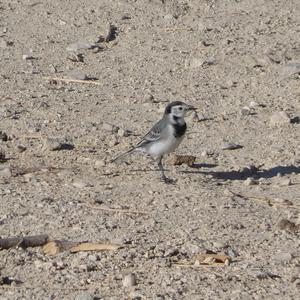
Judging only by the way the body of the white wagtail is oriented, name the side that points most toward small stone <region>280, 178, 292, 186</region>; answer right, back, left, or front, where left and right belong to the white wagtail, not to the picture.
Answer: front

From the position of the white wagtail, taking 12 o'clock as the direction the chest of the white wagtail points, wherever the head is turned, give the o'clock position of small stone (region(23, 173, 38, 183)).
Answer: The small stone is roughly at 5 o'clock from the white wagtail.

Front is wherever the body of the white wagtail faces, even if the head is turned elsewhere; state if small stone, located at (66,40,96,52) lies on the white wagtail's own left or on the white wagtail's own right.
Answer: on the white wagtail's own left

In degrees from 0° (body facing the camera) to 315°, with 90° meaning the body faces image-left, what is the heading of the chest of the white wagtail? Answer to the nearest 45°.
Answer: approximately 270°

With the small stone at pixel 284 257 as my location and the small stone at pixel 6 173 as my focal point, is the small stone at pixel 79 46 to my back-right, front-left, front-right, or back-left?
front-right

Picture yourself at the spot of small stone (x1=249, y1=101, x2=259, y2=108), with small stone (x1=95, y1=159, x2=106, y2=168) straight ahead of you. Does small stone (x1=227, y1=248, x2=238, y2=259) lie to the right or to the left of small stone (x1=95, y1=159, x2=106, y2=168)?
left

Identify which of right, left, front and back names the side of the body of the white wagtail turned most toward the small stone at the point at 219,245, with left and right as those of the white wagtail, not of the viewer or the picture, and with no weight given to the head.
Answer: right

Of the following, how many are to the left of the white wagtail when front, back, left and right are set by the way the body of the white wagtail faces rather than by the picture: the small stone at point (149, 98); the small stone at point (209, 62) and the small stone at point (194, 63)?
3

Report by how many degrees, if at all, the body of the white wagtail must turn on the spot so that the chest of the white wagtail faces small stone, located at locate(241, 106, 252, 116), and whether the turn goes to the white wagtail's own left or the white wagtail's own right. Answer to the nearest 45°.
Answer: approximately 45° to the white wagtail's own left

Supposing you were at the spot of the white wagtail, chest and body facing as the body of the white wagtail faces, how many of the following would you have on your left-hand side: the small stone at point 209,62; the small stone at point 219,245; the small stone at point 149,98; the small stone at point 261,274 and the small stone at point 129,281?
2

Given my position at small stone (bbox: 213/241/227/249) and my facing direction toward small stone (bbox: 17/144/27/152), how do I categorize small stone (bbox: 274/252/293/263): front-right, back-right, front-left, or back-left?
back-right

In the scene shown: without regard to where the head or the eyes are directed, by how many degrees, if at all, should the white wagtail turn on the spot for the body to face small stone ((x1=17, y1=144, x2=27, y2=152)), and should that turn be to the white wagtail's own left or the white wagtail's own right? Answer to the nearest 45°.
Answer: approximately 180°

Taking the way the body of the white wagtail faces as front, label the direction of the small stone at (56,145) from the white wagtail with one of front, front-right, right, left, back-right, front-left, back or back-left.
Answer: back

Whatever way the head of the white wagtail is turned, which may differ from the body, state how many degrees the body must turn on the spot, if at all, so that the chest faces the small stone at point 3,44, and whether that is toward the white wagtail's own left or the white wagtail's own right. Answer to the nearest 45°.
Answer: approximately 135° to the white wagtail's own left

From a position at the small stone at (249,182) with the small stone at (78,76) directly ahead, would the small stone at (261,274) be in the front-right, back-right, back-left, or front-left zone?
back-left
